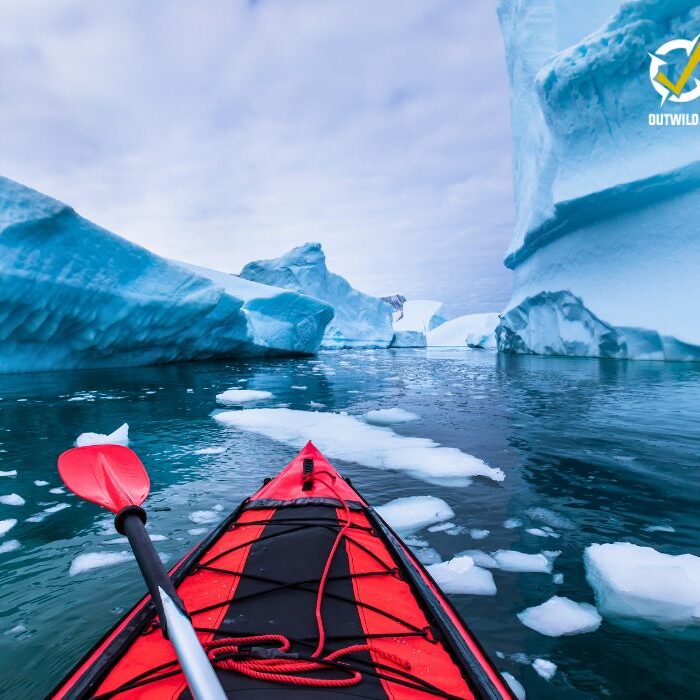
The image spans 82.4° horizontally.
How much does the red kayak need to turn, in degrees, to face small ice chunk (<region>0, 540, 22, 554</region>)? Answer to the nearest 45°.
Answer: approximately 45° to its left

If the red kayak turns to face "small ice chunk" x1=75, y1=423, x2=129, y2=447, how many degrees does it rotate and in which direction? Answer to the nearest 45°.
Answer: approximately 45° to its left

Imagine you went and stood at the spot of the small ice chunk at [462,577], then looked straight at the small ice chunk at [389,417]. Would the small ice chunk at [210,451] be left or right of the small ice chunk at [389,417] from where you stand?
left

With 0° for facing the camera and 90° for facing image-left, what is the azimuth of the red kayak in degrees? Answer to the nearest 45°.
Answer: approximately 180°

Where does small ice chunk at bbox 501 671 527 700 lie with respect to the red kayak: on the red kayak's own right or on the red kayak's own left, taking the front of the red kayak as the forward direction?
on the red kayak's own right

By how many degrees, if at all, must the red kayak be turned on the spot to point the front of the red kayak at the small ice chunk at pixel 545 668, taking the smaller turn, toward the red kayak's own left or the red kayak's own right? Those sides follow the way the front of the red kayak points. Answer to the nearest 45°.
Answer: approximately 90° to the red kayak's own right

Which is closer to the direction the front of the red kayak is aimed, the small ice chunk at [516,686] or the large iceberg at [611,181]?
the large iceberg

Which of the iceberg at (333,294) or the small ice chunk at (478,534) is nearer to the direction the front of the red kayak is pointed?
the iceberg

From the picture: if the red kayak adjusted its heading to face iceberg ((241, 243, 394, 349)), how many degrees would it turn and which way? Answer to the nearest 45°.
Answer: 0° — it already faces it

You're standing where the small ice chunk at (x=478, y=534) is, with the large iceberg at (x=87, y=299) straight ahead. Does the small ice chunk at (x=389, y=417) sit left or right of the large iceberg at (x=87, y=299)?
right

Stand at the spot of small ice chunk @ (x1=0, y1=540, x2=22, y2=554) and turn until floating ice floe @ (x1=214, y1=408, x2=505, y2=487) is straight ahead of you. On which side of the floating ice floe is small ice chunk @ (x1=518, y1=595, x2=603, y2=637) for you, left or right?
right

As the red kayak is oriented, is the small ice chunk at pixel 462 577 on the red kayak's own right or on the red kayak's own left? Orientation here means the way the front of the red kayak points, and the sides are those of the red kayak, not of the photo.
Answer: on the red kayak's own right

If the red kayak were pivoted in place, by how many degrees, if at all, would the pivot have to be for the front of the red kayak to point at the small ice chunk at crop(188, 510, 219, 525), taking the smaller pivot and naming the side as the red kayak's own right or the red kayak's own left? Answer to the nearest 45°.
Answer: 0° — it already faces it

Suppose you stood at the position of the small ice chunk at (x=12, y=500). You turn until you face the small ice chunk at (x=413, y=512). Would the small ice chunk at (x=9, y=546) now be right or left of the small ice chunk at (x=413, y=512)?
right
